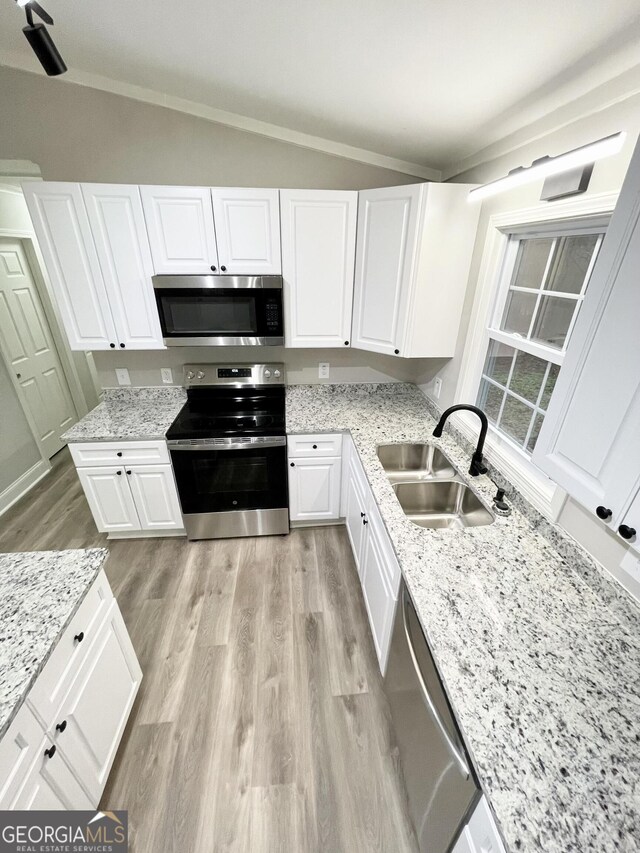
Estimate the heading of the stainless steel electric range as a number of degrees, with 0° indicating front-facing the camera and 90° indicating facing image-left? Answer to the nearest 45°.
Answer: approximately 0°

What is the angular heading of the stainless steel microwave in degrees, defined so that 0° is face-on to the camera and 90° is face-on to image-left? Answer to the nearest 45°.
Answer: approximately 0°

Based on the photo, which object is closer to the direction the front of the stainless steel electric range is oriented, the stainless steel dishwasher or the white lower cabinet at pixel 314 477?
the stainless steel dishwasher

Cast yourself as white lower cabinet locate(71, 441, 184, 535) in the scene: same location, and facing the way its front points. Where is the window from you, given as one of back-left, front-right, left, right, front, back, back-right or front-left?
front-left

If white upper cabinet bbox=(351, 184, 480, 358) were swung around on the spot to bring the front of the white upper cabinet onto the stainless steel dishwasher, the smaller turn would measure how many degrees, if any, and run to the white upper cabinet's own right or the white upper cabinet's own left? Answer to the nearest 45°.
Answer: approximately 45° to the white upper cabinet's own left

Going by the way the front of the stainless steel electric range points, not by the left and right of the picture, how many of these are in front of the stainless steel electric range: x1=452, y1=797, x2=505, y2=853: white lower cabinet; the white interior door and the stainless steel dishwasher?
2

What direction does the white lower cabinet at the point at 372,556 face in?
to the viewer's left
